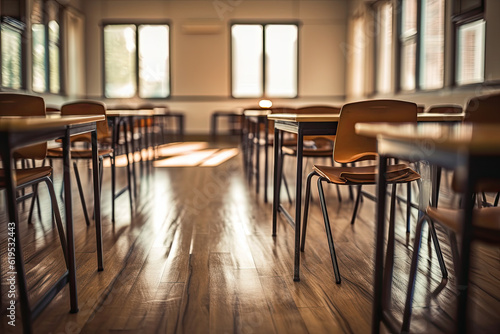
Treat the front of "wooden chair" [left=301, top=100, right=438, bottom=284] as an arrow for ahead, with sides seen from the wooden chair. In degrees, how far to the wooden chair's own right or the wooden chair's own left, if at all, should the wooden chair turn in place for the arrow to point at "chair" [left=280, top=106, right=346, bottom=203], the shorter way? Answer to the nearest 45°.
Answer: approximately 135° to the wooden chair's own right

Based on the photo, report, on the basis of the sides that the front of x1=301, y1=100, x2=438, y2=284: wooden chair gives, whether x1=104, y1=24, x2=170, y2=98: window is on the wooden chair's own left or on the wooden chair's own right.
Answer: on the wooden chair's own right

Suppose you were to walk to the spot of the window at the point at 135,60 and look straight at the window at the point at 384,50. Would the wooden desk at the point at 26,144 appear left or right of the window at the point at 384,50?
right

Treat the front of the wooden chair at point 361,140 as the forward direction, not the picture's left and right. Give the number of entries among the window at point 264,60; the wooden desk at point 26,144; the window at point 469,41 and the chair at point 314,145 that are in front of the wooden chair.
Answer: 1

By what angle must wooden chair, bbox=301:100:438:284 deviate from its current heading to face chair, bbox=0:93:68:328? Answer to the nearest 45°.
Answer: approximately 45° to its right

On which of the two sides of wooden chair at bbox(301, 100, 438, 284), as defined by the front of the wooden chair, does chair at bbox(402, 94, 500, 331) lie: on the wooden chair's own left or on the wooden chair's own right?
on the wooden chair's own left
